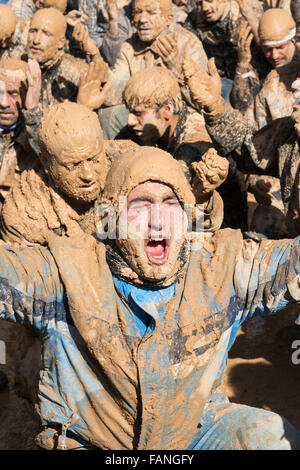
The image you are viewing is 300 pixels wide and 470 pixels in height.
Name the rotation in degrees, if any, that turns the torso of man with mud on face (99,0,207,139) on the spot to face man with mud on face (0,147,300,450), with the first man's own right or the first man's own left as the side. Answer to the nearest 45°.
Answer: approximately 45° to the first man's own left

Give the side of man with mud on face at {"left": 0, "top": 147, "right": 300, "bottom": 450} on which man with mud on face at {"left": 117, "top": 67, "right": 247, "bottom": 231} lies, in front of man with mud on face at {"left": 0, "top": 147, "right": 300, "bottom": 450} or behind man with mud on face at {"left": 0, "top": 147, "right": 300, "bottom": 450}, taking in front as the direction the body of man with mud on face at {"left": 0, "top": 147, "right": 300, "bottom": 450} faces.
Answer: behind

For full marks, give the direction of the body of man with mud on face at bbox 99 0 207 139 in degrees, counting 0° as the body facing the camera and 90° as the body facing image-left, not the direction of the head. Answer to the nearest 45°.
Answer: approximately 45°

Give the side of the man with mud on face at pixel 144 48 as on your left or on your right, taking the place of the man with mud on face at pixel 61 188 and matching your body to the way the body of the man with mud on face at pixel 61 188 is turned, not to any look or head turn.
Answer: on your left

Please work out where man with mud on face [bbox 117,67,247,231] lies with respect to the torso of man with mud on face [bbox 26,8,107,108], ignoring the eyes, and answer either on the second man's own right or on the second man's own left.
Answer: on the second man's own left

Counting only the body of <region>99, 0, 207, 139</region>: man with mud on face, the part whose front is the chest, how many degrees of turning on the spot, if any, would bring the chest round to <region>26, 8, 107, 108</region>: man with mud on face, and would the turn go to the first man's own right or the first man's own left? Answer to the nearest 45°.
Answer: approximately 45° to the first man's own right

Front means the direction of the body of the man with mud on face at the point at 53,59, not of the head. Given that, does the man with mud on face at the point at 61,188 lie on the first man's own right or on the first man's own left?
on the first man's own left

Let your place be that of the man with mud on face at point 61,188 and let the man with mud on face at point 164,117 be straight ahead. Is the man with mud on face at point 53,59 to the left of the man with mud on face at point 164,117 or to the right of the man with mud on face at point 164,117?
left

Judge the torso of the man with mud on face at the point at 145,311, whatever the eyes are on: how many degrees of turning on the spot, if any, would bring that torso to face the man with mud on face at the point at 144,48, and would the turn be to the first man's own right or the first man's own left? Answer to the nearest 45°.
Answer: approximately 180°

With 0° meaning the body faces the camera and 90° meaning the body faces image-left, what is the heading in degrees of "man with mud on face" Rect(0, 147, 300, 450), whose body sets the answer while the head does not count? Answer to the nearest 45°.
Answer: approximately 0°
